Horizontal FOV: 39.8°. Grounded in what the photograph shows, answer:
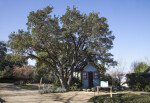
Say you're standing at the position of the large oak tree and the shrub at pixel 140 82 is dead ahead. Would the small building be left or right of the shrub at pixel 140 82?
left

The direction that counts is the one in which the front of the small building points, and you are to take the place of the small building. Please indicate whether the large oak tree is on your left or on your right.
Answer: on your right

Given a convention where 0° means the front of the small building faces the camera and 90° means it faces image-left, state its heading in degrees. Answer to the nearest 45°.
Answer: approximately 315°
